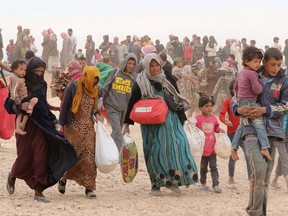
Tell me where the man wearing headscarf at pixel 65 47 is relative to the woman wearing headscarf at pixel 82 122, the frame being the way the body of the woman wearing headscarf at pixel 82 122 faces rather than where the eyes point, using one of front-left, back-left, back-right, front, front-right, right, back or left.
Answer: back-left

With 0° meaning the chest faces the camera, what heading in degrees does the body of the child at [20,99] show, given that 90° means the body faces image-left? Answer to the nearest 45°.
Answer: approximately 315°

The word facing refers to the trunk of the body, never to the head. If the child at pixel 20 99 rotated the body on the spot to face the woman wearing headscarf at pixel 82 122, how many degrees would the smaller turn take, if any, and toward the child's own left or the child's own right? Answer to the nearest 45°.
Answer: approximately 45° to the child's own left
